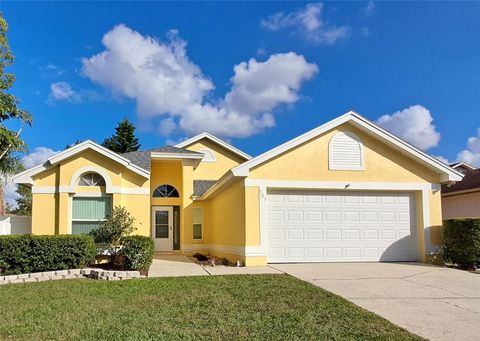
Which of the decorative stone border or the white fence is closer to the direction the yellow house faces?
the decorative stone border

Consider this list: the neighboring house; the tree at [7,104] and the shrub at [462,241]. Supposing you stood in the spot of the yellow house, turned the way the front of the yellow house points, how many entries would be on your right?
1

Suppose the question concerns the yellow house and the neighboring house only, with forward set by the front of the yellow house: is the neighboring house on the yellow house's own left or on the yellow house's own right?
on the yellow house's own left

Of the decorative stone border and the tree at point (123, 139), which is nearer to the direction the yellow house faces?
the decorative stone border

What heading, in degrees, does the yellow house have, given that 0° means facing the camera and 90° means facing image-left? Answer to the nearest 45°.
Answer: approximately 0°

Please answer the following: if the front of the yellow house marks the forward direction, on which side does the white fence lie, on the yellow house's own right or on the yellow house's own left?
on the yellow house's own right

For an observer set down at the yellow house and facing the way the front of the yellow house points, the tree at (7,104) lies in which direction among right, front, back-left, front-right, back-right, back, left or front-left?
right
